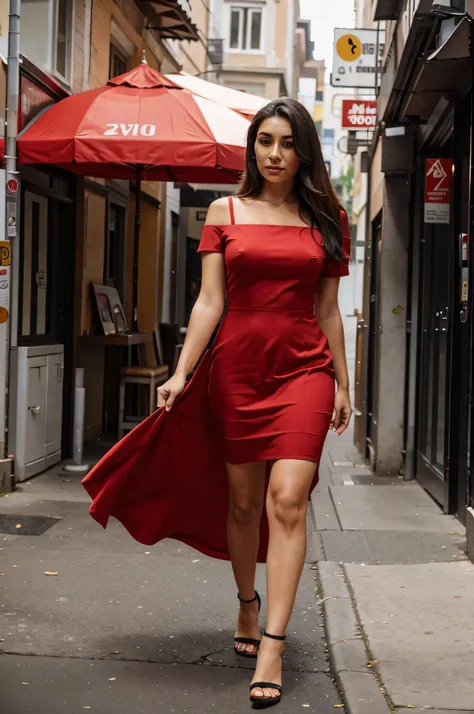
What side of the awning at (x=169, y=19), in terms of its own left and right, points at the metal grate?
right

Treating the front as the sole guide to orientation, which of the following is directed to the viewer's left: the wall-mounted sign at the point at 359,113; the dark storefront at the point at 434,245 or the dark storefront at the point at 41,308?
the dark storefront at the point at 434,245

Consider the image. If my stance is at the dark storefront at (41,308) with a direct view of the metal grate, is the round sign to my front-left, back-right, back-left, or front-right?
back-left

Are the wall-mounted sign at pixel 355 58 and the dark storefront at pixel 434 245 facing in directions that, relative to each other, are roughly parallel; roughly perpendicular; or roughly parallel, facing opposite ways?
roughly perpendicular

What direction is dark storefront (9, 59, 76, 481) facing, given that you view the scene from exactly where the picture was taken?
facing to the right of the viewer

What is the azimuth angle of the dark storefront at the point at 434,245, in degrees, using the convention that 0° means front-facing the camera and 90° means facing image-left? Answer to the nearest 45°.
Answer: approximately 90°
